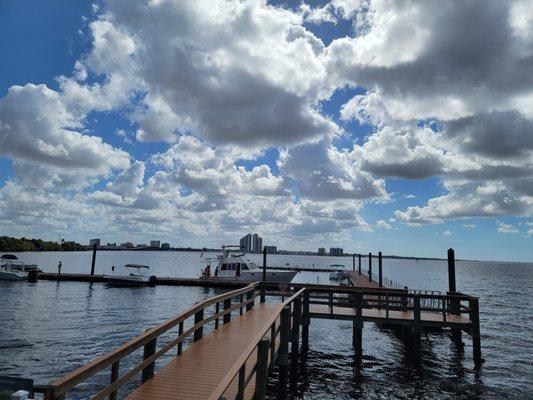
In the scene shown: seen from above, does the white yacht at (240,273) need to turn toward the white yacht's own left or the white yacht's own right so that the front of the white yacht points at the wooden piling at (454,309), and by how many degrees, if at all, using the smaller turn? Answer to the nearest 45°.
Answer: approximately 90° to the white yacht's own right

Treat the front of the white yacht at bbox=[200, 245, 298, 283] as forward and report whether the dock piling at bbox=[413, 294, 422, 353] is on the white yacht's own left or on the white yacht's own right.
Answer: on the white yacht's own right

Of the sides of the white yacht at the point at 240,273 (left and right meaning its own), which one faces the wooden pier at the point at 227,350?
right

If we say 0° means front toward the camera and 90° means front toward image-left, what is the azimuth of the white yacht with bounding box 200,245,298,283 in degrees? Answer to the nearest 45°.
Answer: approximately 270°
